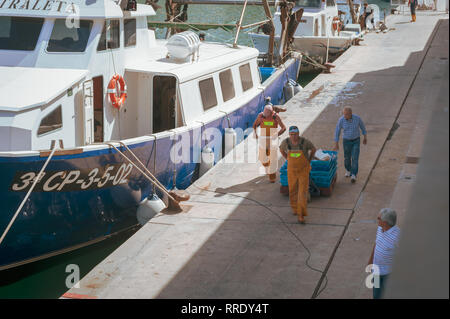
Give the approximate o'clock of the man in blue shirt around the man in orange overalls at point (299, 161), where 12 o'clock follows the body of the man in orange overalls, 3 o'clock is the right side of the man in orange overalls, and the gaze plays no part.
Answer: The man in blue shirt is roughly at 7 o'clock from the man in orange overalls.

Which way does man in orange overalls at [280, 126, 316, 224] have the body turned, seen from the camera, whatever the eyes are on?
toward the camera

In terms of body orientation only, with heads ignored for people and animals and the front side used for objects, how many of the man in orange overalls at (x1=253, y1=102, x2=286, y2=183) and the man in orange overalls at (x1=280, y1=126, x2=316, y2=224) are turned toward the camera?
2

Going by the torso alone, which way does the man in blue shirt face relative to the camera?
toward the camera

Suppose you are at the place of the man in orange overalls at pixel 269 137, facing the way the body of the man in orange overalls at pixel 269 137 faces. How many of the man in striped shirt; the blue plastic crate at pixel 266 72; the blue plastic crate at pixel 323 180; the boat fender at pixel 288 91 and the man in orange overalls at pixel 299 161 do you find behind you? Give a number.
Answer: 2

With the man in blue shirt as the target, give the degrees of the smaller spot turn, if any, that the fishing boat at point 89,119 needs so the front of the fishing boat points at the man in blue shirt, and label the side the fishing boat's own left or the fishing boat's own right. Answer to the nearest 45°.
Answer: approximately 135° to the fishing boat's own left

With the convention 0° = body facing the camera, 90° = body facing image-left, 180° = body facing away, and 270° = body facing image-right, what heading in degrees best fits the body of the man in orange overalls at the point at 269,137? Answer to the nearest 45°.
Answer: approximately 0°

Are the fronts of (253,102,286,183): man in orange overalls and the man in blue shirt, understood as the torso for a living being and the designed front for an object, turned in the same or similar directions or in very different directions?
same or similar directions

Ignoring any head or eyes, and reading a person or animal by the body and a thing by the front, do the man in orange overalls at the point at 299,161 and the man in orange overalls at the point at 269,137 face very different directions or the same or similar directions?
same or similar directions

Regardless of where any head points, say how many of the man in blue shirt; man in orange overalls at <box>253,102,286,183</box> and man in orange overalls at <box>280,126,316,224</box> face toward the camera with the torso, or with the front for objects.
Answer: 3

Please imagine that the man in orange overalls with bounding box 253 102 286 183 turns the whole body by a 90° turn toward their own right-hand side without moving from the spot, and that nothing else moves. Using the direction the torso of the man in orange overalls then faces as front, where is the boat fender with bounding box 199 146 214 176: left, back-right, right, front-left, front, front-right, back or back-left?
front-right

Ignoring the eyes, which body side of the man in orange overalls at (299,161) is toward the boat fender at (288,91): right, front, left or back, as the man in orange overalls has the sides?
back

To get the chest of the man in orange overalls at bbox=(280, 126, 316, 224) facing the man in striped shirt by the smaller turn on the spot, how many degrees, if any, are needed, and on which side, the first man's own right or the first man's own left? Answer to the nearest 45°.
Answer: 0° — they already face them

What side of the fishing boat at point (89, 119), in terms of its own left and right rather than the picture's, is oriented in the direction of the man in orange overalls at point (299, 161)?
left

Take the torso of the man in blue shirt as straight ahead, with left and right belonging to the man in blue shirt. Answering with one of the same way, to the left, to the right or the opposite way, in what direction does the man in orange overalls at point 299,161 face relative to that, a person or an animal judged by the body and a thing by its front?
the same way
